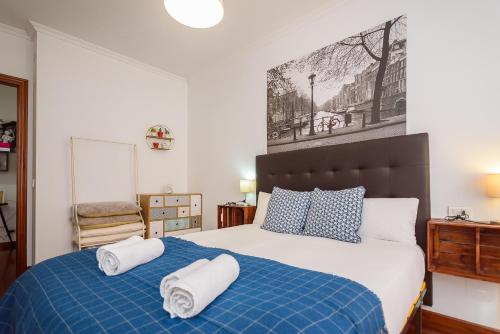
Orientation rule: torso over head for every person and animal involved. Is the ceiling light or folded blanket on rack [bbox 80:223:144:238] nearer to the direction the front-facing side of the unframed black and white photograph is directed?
the ceiling light

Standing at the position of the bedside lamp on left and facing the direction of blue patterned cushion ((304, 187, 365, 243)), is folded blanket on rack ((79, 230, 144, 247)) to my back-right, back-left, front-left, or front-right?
back-right

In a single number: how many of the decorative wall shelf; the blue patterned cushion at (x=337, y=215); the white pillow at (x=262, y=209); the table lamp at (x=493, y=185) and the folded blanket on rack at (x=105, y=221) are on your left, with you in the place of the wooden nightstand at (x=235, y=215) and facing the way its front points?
3

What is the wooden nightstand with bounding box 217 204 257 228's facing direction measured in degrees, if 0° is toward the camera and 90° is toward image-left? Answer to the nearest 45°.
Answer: approximately 45°

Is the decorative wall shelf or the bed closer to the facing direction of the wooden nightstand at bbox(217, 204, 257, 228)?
the bed
